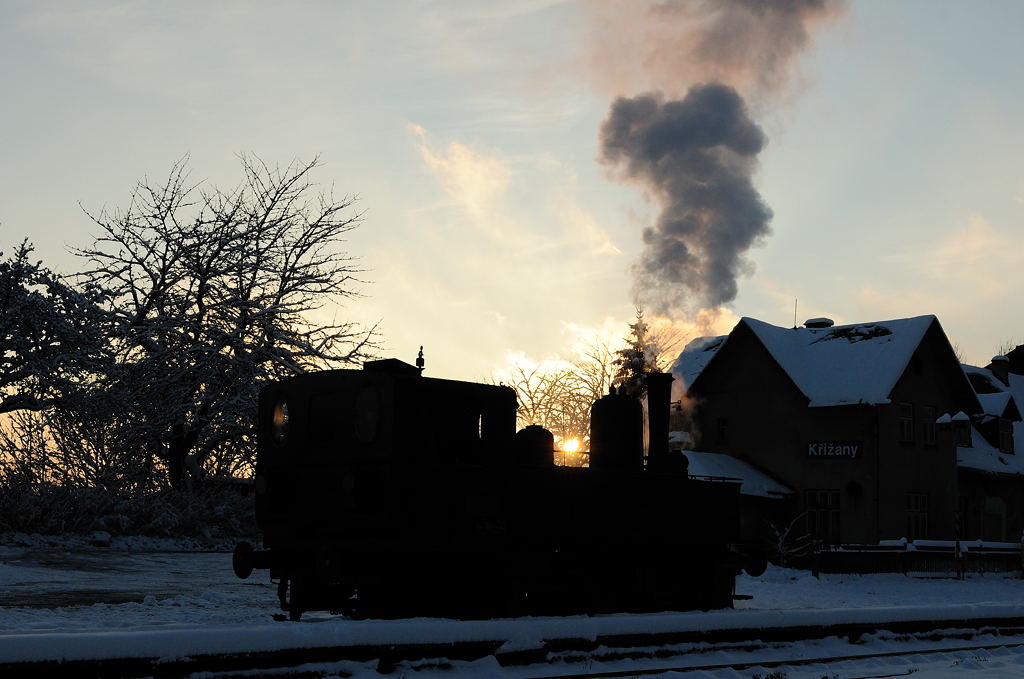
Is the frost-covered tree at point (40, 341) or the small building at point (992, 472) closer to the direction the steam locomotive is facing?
the small building

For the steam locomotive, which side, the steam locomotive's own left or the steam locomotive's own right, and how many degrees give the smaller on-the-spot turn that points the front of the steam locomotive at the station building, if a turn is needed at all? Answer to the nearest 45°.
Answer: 0° — it already faces it

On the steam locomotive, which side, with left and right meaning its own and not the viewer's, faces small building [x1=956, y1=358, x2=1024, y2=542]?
front

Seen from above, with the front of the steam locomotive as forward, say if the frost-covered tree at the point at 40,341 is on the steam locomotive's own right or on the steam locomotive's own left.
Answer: on the steam locomotive's own left

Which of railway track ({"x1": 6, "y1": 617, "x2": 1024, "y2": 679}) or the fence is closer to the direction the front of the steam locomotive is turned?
the fence

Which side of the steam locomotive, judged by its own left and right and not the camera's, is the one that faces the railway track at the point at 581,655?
right

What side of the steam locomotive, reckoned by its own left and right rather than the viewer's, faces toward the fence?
front

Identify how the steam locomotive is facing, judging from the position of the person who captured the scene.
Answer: facing away from the viewer and to the right of the viewer
